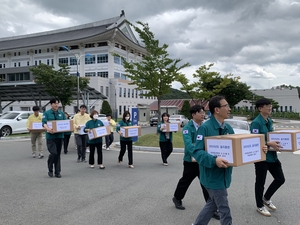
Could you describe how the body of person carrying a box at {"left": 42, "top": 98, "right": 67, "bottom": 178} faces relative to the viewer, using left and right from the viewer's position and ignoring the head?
facing the viewer and to the right of the viewer

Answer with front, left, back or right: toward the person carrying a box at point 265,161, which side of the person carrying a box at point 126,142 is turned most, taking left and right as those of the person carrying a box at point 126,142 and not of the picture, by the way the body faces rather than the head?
front

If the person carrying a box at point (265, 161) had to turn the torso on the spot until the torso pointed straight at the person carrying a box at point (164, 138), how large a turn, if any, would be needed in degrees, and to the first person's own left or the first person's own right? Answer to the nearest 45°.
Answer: approximately 180°

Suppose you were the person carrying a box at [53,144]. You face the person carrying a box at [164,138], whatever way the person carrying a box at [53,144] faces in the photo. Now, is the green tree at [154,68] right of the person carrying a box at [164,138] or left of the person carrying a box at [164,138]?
left

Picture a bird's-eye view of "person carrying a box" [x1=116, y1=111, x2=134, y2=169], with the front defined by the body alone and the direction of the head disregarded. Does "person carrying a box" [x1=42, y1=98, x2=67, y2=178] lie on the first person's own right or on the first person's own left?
on the first person's own right

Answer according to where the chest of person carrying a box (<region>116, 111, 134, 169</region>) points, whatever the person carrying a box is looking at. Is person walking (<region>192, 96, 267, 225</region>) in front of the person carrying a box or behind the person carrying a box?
in front

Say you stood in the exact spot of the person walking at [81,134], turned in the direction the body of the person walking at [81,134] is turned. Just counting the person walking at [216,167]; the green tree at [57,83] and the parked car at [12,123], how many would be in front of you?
1

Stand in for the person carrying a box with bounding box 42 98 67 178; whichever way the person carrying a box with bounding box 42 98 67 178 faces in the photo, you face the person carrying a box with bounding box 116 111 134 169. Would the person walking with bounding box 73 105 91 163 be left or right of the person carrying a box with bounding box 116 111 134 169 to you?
left

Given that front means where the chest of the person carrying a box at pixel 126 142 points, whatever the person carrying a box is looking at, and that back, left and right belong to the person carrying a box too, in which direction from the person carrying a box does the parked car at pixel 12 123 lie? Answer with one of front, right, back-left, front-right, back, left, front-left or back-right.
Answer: back

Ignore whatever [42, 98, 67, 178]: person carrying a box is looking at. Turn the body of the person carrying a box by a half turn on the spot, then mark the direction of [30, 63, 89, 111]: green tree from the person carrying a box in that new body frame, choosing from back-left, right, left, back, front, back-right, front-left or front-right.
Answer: front-right
